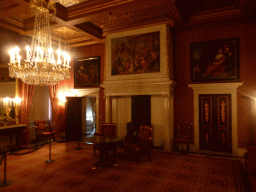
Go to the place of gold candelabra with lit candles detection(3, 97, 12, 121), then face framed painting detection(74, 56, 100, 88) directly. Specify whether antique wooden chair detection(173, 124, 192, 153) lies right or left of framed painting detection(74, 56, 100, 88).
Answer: right

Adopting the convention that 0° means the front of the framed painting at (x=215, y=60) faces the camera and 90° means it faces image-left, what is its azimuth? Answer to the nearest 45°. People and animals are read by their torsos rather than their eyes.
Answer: approximately 45°

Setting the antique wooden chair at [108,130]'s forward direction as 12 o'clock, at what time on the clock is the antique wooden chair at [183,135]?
the antique wooden chair at [183,135] is roughly at 8 o'clock from the antique wooden chair at [108,130].

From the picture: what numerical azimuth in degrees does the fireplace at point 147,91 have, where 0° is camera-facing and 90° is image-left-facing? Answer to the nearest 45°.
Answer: approximately 45°

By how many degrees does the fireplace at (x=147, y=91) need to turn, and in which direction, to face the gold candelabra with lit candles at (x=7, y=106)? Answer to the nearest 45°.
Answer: approximately 45° to its right

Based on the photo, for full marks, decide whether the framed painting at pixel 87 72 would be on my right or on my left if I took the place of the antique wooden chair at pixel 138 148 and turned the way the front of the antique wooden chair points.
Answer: on my right

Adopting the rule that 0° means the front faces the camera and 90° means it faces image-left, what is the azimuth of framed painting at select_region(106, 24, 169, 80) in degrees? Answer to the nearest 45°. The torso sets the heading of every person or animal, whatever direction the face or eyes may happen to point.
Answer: approximately 45°
